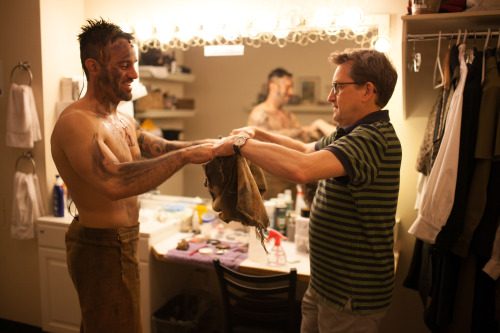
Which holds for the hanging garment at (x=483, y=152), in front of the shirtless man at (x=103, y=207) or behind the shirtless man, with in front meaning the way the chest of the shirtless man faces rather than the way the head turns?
in front

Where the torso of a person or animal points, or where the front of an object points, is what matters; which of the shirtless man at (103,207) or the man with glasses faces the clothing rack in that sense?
the shirtless man

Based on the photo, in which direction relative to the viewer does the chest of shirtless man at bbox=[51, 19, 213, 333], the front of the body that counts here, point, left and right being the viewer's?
facing to the right of the viewer

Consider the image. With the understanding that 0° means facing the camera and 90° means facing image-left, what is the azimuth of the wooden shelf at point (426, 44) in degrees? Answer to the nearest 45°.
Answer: approximately 45°

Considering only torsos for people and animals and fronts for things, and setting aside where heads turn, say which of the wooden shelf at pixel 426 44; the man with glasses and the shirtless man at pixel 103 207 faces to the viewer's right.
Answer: the shirtless man

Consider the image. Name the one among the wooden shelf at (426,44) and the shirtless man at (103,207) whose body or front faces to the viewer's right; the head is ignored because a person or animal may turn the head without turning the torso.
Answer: the shirtless man

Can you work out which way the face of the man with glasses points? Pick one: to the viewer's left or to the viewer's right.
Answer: to the viewer's left

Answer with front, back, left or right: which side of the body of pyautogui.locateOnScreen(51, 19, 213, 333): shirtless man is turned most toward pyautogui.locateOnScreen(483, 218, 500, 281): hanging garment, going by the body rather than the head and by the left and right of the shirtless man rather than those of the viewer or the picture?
front

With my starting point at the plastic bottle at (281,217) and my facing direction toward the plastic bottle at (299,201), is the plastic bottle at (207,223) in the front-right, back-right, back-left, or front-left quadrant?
back-left

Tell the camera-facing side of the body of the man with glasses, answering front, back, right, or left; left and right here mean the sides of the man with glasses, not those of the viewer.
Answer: left

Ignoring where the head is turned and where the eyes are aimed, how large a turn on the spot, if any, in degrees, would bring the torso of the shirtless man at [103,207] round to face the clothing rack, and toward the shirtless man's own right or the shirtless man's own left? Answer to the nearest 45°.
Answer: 0° — they already face it

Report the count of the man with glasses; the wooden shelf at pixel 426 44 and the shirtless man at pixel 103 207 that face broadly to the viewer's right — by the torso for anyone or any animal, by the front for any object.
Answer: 1

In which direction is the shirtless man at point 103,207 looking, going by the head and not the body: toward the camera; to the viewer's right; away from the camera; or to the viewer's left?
to the viewer's right
